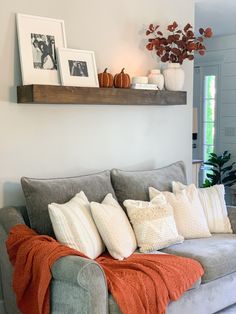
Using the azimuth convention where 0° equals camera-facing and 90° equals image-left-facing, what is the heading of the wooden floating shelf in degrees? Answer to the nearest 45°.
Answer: approximately 315°

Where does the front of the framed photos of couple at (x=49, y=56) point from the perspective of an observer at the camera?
facing the viewer and to the right of the viewer

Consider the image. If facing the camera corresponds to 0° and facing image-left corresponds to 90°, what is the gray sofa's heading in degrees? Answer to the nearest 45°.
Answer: approximately 315°

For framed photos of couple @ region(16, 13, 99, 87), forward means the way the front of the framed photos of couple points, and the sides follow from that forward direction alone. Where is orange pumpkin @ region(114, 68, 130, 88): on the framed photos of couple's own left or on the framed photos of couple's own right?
on the framed photos of couple's own left

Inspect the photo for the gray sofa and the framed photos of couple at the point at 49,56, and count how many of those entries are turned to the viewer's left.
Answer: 0

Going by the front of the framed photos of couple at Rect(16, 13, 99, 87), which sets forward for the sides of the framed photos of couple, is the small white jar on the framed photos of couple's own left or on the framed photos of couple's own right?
on the framed photos of couple's own left

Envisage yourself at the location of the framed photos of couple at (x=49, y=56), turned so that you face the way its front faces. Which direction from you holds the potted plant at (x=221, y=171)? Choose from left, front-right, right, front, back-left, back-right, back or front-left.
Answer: left
